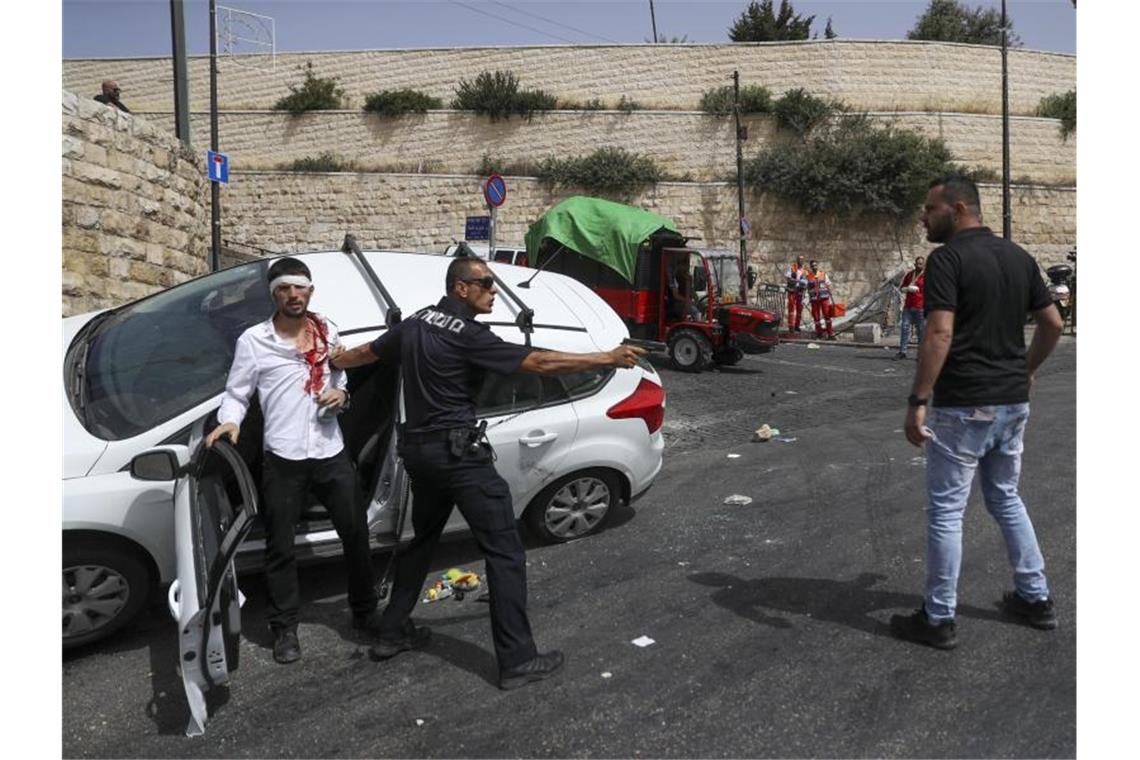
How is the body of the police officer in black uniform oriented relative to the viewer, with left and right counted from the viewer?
facing away from the viewer and to the right of the viewer

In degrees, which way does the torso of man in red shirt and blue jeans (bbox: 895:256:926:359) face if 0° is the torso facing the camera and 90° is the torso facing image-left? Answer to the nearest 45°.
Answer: approximately 45°

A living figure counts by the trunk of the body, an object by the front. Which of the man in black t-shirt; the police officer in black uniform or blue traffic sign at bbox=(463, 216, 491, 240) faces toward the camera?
the blue traffic sign

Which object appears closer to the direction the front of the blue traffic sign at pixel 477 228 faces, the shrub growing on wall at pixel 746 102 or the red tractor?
the red tractor

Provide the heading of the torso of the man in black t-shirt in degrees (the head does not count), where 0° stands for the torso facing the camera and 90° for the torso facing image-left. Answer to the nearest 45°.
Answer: approximately 135°

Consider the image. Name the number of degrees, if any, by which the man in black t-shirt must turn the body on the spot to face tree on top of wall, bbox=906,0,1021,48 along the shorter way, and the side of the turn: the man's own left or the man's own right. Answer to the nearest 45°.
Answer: approximately 45° to the man's own right

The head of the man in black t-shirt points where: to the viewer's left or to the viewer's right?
to the viewer's left

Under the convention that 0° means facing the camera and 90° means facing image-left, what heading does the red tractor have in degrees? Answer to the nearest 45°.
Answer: approximately 315°

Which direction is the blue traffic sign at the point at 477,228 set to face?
toward the camera

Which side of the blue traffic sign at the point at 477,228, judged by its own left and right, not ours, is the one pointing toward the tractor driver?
left

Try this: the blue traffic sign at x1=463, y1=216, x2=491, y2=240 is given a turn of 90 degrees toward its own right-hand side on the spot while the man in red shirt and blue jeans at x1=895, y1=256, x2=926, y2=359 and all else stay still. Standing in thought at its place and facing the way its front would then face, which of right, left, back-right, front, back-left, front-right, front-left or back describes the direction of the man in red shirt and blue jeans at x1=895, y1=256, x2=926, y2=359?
back

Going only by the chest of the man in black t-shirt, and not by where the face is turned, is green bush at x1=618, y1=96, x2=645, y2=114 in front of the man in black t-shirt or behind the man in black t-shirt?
in front

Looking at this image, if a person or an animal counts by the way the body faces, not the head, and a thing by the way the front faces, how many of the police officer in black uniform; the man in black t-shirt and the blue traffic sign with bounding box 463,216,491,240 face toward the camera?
1
